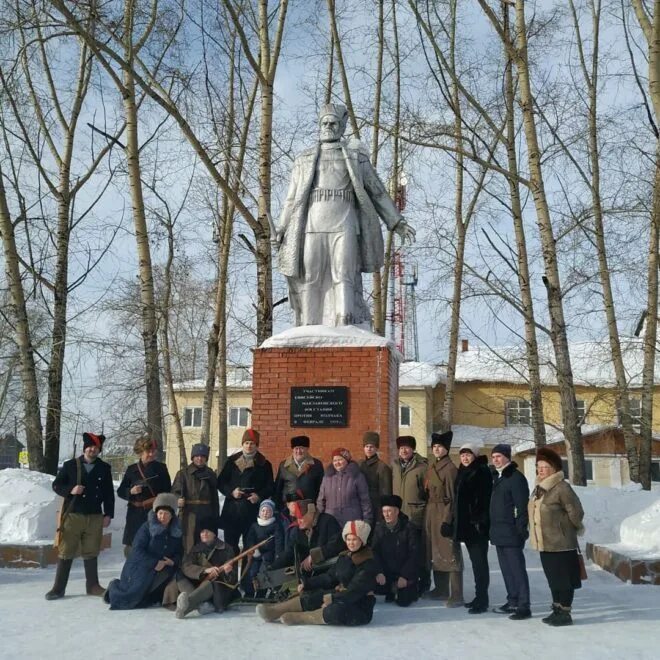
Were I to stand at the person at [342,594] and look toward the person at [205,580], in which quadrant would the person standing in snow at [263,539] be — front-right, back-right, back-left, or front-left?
front-right

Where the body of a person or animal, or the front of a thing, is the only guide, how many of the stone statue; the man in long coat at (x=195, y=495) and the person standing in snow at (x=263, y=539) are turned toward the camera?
3

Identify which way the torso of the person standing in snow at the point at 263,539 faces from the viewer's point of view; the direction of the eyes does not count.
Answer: toward the camera

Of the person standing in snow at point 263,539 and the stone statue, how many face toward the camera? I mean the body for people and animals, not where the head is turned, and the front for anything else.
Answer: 2

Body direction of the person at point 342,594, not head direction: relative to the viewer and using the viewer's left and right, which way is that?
facing the viewer and to the left of the viewer

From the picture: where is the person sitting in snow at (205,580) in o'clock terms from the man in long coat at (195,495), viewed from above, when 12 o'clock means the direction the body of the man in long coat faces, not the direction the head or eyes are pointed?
The person sitting in snow is roughly at 12 o'clock from the man in long coat.

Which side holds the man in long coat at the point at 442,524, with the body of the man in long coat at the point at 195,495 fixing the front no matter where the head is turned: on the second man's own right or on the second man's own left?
on the second man's own left

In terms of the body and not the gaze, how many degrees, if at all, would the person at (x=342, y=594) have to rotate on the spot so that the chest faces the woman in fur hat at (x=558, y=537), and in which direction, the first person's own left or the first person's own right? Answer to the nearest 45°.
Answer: approximately 135° to the first person's own left

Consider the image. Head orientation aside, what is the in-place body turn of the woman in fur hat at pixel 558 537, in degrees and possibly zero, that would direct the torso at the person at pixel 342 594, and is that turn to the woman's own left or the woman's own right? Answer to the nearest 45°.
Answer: approximately 45° to the woman's own right

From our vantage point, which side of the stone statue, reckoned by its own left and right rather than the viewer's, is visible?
front
